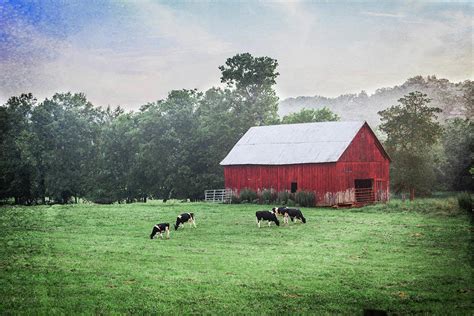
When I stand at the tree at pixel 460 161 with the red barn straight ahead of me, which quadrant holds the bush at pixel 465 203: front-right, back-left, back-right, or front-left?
front-left

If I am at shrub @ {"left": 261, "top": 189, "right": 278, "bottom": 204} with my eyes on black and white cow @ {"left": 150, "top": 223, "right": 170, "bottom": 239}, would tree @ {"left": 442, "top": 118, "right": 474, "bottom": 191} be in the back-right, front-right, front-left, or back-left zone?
back-left

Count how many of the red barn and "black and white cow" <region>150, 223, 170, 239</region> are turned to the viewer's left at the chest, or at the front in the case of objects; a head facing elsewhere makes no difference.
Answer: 1

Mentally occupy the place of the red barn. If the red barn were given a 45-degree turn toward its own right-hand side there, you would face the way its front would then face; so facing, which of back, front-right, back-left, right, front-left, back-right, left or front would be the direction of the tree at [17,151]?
right

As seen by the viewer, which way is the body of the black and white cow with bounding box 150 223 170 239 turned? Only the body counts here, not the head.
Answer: to the viewer's left

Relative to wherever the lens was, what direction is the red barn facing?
facing the viewer and to the right of the viewer

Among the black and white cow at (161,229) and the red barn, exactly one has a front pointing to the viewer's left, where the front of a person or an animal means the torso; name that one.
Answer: the black and white cow

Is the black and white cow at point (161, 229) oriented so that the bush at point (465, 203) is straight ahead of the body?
no

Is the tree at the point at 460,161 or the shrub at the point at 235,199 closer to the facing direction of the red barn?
the tree

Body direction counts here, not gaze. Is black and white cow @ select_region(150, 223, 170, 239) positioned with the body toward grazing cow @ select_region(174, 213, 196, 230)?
no

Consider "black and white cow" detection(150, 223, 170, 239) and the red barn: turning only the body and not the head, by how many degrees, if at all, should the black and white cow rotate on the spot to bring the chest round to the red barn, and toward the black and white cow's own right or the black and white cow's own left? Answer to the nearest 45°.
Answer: approximately 135° to the black and white cow's own right

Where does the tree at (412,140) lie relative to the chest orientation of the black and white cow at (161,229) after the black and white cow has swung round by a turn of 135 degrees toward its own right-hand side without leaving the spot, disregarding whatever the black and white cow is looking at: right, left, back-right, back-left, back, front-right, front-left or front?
front

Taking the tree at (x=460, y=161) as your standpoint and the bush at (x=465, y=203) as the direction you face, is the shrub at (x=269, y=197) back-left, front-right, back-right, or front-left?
front-right

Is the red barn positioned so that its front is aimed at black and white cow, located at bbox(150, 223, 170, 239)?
no

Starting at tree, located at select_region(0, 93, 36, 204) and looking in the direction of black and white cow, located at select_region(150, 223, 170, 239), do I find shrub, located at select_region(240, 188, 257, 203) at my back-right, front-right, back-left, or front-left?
front-left
